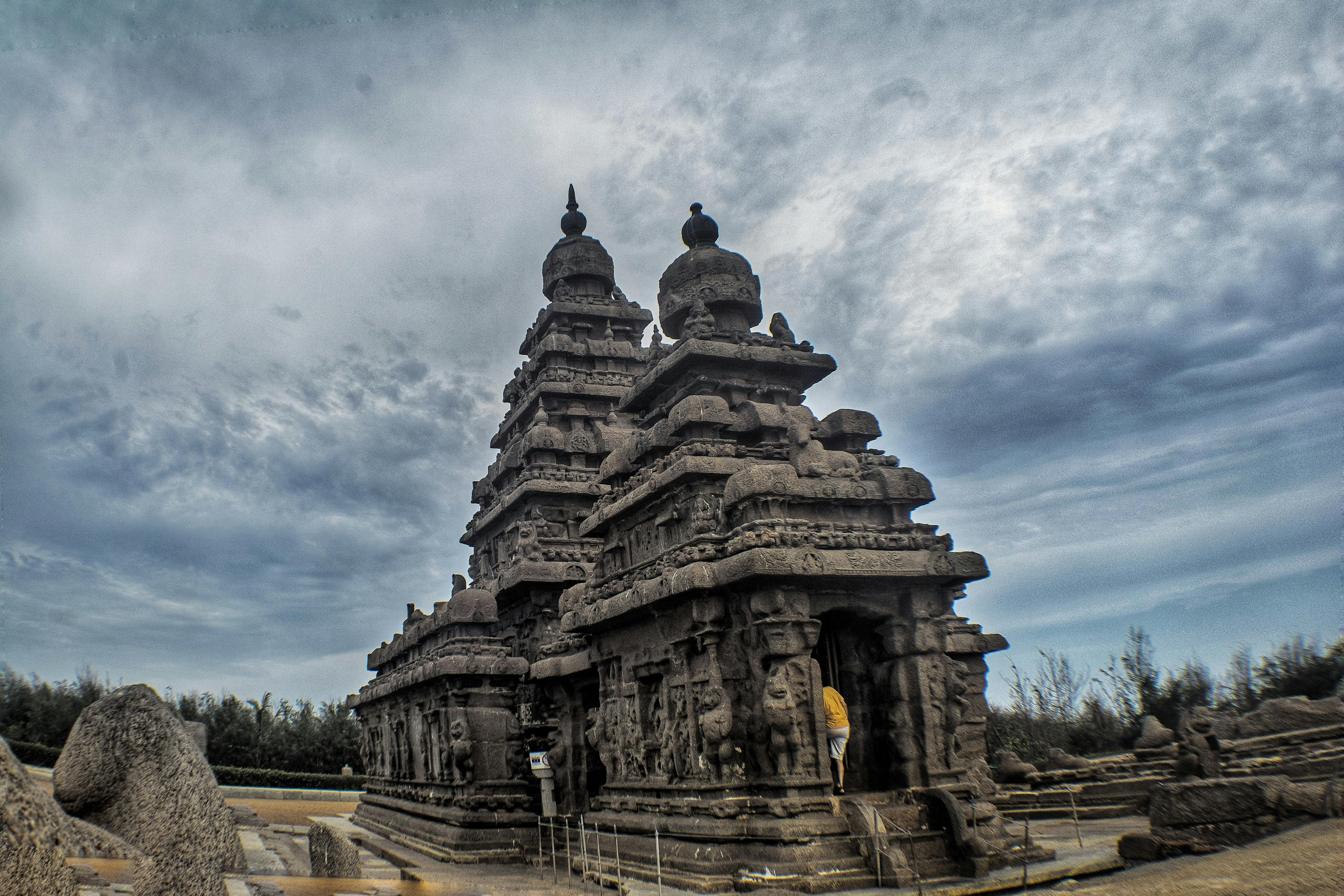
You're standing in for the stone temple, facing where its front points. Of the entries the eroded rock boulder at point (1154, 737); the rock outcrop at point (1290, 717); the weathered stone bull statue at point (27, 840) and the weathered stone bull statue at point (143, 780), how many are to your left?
2

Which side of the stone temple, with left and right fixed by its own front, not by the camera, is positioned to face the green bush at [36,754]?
back

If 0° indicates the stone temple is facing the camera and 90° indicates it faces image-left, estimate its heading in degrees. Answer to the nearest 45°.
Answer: approximately 315°

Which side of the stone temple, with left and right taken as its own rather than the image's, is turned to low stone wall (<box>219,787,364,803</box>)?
back

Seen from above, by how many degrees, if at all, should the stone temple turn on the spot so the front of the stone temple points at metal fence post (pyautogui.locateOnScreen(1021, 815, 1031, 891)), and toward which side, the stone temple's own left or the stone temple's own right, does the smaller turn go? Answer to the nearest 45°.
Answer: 0° — it already faces it

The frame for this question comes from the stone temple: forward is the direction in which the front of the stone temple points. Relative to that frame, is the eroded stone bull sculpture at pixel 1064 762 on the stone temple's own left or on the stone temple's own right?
on the stone temple's own left

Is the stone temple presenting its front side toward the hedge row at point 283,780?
no

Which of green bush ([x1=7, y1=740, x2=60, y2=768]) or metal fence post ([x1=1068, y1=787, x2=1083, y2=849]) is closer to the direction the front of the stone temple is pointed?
the metal fence post

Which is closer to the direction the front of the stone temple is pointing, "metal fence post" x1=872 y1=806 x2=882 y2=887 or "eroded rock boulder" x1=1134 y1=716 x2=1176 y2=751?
the metal fence post

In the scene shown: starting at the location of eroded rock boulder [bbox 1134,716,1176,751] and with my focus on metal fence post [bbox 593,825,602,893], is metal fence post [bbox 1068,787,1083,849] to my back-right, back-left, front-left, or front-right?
front-left

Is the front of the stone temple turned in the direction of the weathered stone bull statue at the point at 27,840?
no

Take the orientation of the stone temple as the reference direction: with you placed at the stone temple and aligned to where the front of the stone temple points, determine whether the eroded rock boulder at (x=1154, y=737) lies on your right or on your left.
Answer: on your left

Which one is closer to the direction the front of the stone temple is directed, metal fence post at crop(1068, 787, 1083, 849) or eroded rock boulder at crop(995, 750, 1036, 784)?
the metal fence post

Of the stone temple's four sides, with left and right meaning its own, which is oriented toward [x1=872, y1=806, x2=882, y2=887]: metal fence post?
front

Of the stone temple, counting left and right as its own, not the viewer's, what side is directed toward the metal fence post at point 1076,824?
left

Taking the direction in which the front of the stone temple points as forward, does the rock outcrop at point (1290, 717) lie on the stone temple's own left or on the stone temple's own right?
on the stone temple's own left
